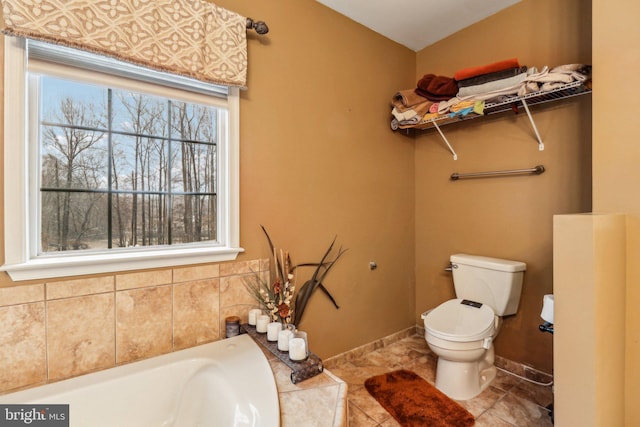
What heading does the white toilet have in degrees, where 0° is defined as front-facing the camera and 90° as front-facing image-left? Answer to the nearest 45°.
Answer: approximately 45°

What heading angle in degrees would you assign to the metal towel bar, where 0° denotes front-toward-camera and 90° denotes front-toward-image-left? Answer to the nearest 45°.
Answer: approximately 45°

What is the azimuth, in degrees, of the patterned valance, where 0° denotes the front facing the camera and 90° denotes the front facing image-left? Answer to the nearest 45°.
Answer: approximately 315°
